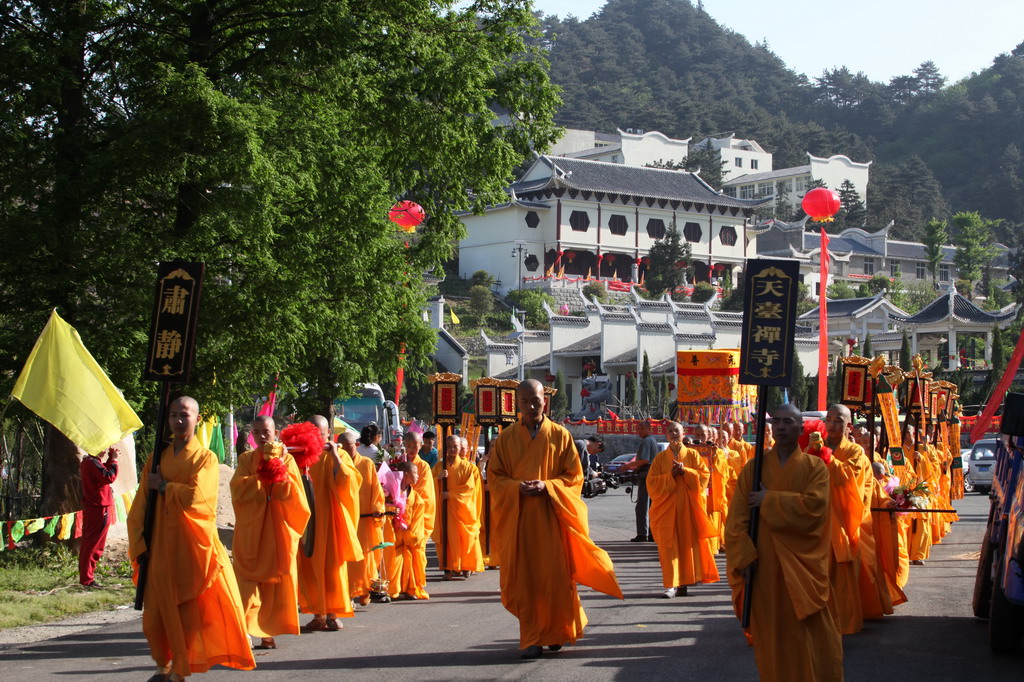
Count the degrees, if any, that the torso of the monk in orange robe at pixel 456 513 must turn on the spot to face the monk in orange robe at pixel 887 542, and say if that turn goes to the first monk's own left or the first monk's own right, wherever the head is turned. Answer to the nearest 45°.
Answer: approximately 45° to the first monk's own left

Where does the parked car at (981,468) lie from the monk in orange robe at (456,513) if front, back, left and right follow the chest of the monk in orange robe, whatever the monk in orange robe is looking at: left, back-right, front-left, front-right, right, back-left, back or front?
back-left

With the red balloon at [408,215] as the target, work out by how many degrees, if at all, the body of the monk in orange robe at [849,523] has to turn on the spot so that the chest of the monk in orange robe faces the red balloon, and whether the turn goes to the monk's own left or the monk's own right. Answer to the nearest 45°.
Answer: approximately 90° to the monk's own right

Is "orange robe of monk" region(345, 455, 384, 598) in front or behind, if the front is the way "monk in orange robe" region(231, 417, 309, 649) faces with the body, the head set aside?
behind

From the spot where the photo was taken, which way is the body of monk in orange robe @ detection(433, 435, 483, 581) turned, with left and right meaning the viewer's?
facing the viewer

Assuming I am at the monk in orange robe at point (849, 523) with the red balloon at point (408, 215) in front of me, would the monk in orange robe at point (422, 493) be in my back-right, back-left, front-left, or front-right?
front-left

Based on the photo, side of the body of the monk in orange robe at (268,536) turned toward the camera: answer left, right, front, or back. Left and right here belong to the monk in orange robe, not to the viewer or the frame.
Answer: front

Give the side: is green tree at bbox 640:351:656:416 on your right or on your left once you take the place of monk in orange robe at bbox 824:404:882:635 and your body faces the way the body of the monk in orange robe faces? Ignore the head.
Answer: on your right

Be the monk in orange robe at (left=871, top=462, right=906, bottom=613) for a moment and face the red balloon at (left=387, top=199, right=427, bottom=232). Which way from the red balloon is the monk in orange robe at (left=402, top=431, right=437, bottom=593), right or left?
left

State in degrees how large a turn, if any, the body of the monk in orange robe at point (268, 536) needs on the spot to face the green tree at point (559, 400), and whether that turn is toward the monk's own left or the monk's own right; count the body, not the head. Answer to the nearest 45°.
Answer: approximately 180°

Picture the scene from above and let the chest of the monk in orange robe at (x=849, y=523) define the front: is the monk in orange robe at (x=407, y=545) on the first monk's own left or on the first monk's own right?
on the first monk's own right

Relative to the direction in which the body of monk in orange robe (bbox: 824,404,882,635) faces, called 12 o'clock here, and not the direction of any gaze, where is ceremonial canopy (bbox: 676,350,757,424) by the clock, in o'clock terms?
The ceremonial canopy is roughly at 4 o'clock from the monk in orange robe.

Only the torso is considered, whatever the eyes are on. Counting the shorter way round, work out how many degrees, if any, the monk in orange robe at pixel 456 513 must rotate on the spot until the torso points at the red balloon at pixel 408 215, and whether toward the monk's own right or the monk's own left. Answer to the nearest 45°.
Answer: approximately 180°

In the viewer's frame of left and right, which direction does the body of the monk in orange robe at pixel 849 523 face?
facing the viewer and to the left of the viewer
